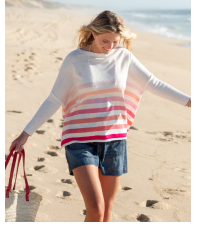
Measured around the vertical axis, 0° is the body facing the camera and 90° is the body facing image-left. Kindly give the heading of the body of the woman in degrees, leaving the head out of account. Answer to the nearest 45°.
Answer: approximately 0°
